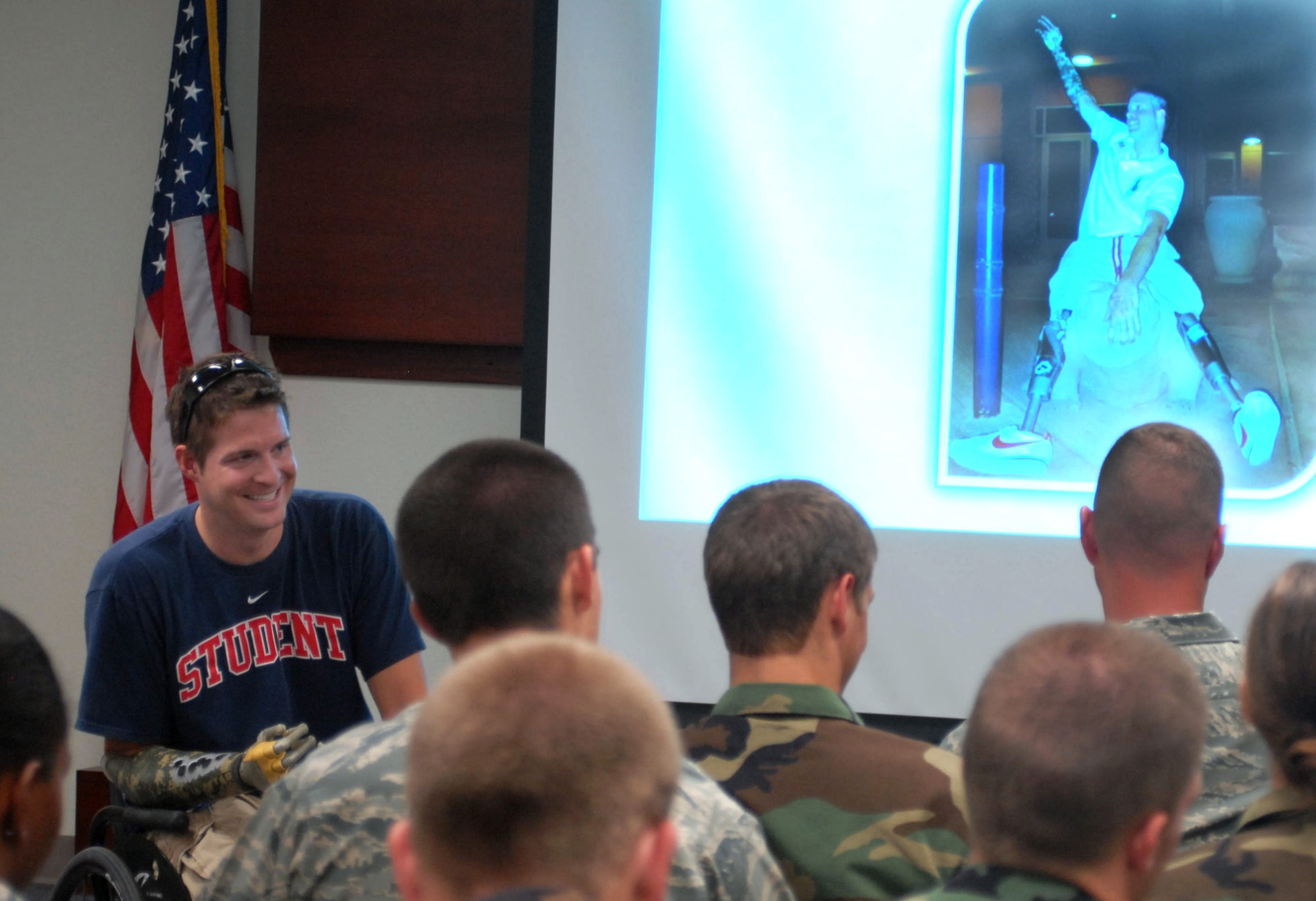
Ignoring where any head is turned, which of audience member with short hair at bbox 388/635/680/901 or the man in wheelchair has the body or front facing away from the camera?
the audience member with short hair

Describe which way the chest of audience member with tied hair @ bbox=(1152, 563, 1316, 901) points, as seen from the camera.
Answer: away from the camera

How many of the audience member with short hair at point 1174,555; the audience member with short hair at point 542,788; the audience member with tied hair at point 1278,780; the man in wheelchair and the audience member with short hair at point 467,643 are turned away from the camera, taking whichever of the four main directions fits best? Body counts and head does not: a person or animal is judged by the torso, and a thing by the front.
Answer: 4

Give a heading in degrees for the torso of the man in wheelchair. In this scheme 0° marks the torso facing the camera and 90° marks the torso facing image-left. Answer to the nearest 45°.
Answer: approximately 315°

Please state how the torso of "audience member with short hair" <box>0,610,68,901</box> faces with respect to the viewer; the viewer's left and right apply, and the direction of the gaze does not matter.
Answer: facing away from the viewer and to the right of the viewer

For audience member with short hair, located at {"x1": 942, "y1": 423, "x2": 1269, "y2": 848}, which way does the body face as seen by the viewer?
away from the camera

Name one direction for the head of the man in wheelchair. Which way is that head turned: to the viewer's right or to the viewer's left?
to the viewer's right

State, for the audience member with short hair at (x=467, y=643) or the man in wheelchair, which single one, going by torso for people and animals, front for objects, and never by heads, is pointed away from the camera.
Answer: the audience member with short hair

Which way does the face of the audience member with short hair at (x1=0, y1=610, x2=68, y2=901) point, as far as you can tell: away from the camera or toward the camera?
away from the camera

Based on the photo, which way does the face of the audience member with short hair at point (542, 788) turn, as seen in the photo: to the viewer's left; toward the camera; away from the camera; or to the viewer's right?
away from the camera

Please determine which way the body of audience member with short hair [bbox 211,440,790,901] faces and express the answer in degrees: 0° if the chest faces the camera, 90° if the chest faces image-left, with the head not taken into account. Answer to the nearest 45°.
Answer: approximately 180°

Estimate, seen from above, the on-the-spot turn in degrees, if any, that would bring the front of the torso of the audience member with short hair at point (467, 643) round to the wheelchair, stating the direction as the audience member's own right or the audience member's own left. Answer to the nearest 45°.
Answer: approximately 45° to the audience member's own left

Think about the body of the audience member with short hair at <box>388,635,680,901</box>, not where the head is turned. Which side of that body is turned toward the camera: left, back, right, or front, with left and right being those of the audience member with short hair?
back
